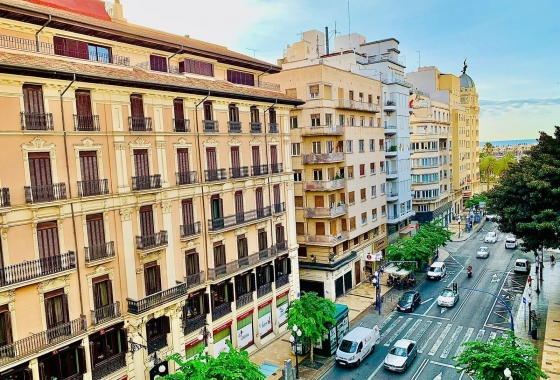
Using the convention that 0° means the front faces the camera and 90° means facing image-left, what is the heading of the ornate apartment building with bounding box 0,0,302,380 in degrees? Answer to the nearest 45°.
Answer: approximately 315°

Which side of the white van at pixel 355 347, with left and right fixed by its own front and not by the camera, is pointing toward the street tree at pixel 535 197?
back

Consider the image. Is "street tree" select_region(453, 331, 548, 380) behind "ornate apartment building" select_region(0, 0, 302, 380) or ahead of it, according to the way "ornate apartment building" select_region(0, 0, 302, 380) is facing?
ahead

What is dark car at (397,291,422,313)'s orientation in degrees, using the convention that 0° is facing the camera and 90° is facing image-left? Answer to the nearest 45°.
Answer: approximately 45°

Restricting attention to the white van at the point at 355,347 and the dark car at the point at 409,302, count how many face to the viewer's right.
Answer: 0

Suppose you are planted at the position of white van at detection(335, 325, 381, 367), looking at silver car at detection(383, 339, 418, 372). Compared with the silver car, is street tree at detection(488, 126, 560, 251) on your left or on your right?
left

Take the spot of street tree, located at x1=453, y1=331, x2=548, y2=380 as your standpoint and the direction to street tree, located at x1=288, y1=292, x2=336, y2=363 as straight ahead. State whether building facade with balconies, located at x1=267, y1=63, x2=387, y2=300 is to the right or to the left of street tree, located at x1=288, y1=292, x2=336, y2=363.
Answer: right

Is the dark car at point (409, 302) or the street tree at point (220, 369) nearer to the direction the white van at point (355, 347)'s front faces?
the street tree

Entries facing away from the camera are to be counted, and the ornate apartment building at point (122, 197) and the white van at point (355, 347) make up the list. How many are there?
0

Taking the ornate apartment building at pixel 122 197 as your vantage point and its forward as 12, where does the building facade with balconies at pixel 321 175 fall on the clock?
The building facade with balconies is roughly at 9 o'clock from the ornate apartment building.

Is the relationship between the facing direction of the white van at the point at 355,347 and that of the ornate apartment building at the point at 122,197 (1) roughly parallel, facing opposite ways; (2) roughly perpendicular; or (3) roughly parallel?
roughly perpendicular
